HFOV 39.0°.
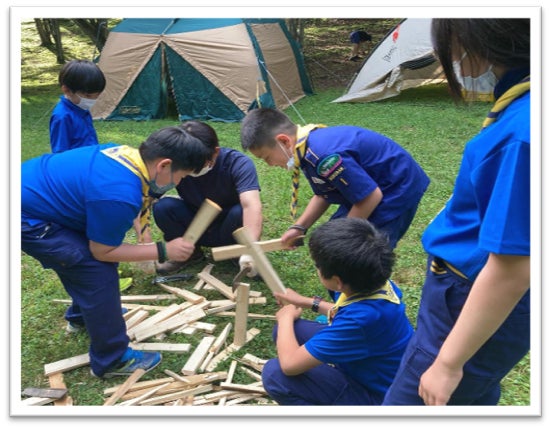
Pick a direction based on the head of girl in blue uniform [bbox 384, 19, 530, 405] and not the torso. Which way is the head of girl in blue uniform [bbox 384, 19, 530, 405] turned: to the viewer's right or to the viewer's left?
to the viewer's left

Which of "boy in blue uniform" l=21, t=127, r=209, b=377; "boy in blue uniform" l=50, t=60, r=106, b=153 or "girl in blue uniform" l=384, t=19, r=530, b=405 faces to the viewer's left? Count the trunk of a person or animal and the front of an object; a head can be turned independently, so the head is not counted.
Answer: "girl in blue uniform" l=384, t=19, r=530, b=405

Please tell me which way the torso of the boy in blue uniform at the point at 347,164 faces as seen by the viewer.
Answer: to the viewer's left

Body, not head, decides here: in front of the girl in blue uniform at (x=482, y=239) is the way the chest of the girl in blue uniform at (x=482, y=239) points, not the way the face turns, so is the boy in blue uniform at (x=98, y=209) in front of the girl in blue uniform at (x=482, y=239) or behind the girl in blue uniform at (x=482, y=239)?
in front

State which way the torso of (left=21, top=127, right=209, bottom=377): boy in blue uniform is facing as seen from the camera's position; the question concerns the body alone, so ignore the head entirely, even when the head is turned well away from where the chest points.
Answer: to the viewer's right

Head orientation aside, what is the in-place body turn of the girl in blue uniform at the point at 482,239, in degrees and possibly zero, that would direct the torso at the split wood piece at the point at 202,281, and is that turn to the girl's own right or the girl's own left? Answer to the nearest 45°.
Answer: approximately 45° to the girl's own right

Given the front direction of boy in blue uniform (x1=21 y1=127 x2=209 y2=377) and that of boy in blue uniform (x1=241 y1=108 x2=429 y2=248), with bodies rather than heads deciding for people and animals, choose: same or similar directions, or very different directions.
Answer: very different directions

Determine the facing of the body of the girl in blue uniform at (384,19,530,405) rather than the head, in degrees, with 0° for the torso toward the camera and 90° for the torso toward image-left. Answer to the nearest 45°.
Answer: approximately 90°

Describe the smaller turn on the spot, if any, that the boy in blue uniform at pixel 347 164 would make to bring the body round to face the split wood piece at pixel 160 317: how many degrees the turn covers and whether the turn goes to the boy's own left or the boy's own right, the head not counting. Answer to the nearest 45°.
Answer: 0° — they already face it

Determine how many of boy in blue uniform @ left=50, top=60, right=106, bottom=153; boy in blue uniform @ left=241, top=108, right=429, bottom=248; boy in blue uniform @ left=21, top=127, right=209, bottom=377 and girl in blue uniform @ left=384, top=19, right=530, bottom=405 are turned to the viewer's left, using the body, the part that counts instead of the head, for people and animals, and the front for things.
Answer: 2

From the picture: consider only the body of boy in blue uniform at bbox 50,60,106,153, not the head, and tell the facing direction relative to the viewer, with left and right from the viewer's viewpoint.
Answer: facing the viewer and to the right of the viewer

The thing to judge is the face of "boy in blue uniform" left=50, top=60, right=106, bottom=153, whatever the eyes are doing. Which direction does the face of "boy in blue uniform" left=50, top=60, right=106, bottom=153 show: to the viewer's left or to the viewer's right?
to the viewer's right
